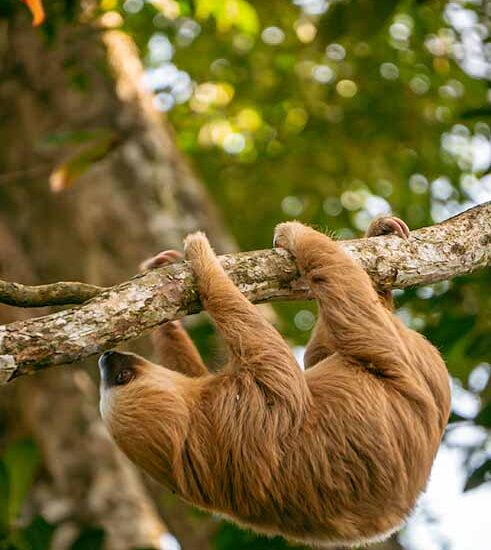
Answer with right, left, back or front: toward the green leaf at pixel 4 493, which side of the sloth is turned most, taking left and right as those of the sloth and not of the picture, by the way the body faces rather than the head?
front

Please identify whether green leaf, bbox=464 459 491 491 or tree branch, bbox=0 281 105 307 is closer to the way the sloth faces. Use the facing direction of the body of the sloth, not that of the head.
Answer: the tree branch

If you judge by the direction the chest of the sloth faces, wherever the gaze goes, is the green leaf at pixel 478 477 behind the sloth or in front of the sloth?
behind

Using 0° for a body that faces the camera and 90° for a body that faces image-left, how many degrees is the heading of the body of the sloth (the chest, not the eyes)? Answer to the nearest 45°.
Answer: approximately 90°

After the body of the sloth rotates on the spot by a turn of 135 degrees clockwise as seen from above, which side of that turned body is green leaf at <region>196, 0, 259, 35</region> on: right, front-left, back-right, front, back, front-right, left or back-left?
front-left

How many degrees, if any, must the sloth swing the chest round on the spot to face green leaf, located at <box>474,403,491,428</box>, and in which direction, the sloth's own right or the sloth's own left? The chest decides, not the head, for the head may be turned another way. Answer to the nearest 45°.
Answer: approximately 135° to the sloth's own right
